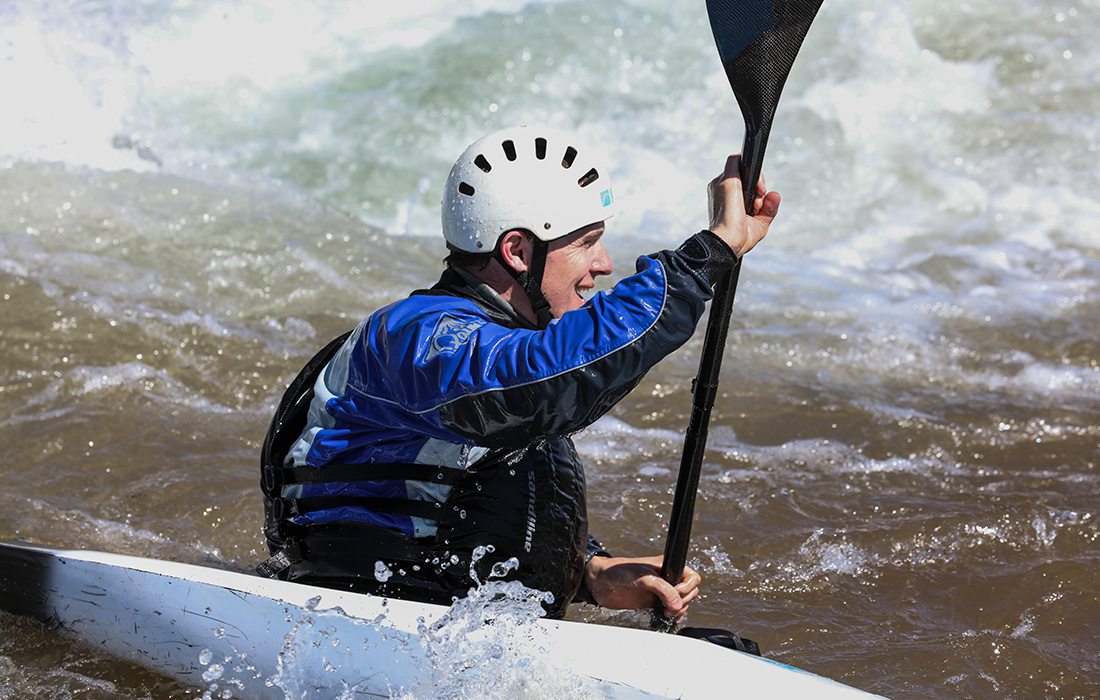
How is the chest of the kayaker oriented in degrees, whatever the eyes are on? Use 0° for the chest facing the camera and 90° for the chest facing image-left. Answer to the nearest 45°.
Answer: approximately 270°

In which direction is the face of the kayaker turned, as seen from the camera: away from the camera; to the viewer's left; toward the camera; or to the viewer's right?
to the viewer's right
